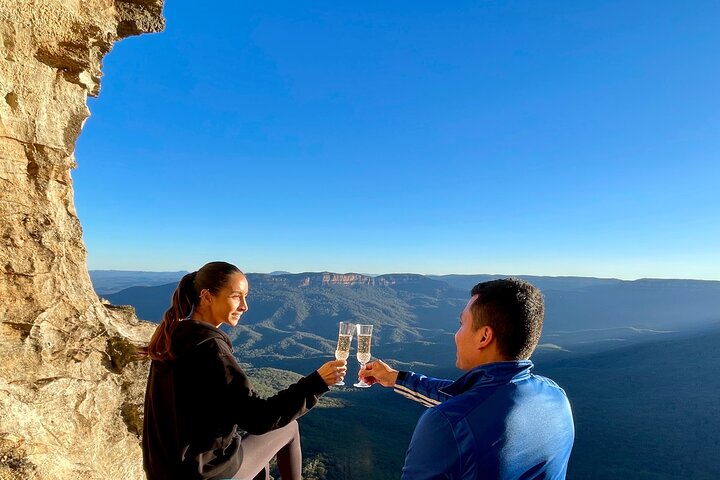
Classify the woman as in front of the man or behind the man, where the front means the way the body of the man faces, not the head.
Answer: in front

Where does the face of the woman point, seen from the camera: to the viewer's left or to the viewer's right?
to the viewer's right

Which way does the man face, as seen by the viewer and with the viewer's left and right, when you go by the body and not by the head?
facing away from the viewer and to the left of the viewer
